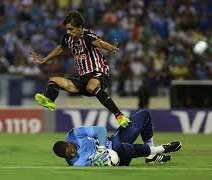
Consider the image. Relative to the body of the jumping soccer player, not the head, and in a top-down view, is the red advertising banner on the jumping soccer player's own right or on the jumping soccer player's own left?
on the jumping soccer player's own right

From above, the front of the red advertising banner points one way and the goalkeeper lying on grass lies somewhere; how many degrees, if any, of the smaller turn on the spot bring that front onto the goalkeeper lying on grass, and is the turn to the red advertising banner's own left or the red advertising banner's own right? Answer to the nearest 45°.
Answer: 0° — it already faces them

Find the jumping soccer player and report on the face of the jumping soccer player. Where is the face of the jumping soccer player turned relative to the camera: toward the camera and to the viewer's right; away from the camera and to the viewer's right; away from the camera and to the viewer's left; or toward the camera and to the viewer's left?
toward the camera and to the viewer's left

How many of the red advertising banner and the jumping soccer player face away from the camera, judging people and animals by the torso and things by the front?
0

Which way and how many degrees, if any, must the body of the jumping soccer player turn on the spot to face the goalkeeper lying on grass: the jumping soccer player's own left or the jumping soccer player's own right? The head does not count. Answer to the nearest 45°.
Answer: approximately 45° to the jumping soccer player's own left

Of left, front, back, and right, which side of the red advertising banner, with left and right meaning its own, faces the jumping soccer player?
front

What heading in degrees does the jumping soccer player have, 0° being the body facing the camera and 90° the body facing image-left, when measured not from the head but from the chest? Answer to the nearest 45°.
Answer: approximately 45°

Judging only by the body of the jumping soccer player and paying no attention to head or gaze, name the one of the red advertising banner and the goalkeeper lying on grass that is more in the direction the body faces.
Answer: the goalkeeper lying on grass

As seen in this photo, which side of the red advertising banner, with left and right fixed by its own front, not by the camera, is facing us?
front
